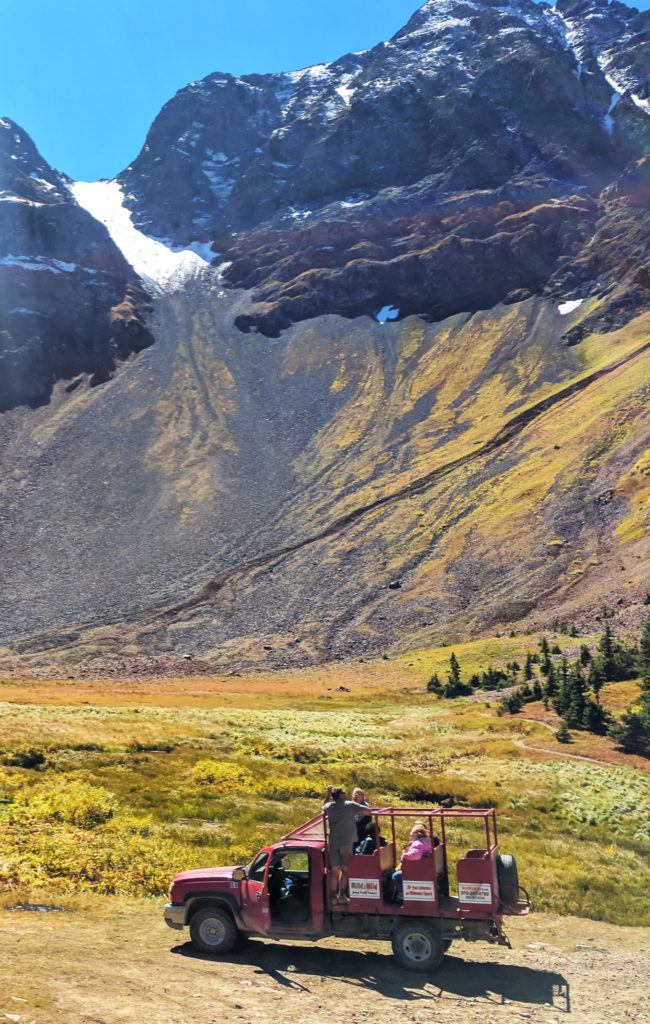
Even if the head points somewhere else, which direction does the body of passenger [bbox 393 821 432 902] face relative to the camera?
to the viewer's left

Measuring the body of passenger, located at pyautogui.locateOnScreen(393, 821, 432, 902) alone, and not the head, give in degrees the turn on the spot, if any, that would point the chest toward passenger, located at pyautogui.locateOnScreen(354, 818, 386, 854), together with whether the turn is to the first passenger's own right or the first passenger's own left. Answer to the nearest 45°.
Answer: approximately 45° to the first passenger's own right

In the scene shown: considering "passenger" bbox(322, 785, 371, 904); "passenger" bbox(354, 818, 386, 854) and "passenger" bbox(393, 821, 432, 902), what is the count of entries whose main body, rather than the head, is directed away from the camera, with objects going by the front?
1

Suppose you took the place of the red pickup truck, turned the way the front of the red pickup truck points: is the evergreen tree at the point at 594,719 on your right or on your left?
on your right

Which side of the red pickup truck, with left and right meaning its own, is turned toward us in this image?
left

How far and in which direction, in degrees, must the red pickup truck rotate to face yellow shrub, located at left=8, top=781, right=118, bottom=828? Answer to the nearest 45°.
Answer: approximately 45° to its right

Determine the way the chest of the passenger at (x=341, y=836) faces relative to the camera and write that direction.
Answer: away from the camera

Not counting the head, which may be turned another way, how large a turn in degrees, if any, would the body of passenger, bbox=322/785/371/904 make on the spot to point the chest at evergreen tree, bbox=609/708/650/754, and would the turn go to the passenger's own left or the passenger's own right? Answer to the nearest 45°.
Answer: approximately 45° to the passenger's own right

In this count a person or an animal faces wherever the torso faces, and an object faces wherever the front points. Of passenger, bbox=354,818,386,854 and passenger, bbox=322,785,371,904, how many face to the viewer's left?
1

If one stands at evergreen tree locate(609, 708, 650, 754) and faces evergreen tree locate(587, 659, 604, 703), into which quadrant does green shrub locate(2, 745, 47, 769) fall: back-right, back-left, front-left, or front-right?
back-left

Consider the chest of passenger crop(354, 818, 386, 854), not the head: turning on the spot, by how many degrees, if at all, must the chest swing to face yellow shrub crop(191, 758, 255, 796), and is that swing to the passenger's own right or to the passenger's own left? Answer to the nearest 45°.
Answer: approximately 90° to the passenger's own right
